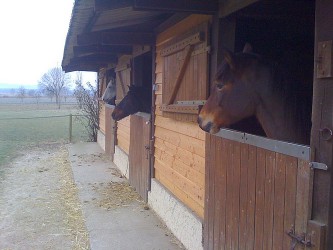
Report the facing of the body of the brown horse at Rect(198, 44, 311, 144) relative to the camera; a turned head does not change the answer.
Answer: to the viewer's left

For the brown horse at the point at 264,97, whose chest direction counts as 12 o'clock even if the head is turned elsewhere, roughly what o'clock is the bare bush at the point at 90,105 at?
The bare bush is roughly at 2 o'clock from the brown horse.

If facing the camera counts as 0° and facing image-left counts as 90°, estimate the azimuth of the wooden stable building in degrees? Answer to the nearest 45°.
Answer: approximately 45°

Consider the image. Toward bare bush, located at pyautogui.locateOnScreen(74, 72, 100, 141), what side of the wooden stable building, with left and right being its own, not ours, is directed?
right
